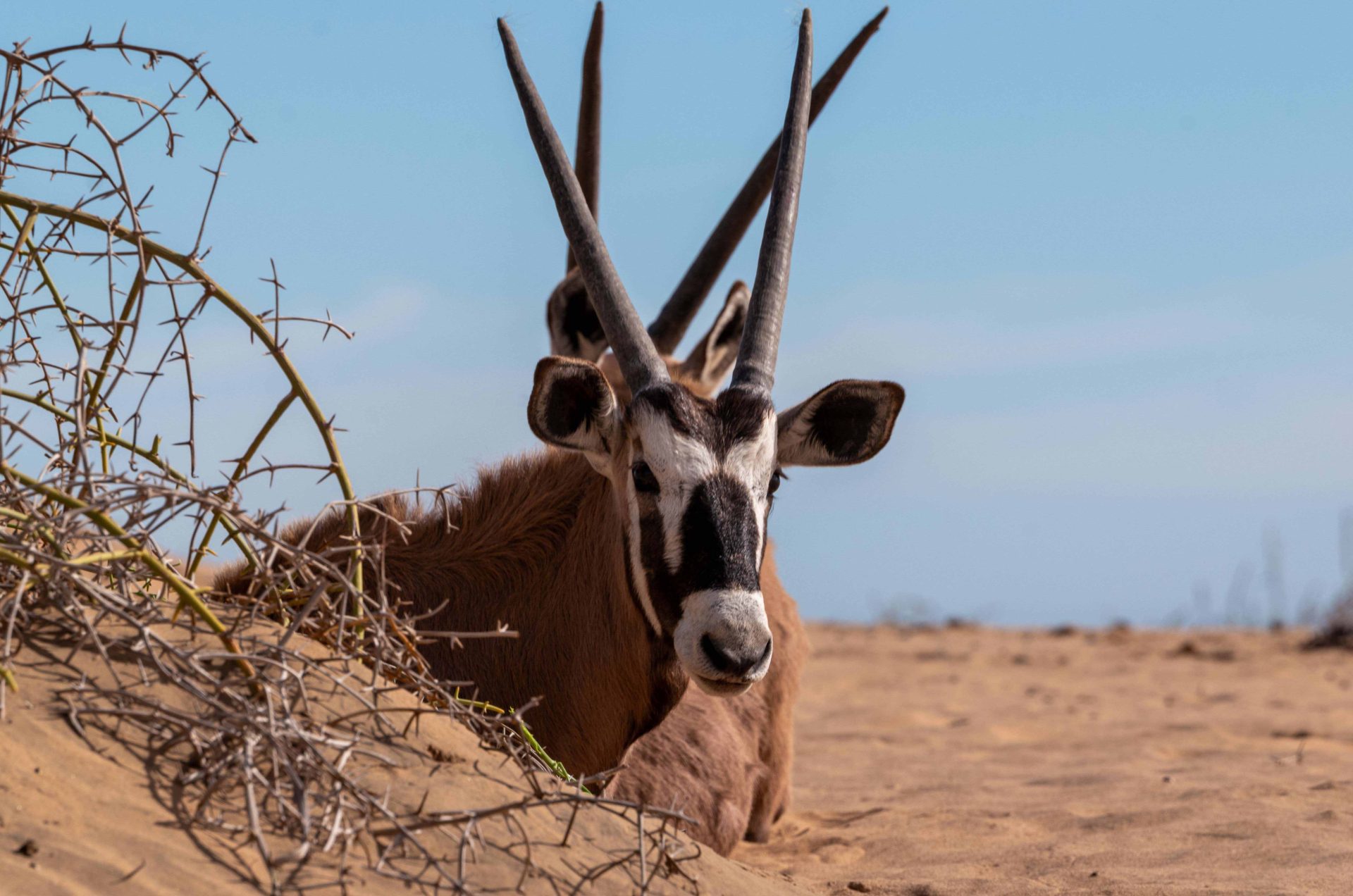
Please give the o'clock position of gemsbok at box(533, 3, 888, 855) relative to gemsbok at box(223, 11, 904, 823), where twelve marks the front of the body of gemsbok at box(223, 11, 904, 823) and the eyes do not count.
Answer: gemsbok at box(533, 3, 888, 855) is roughly at 8 o'clock from gemsbok at box(223, 11, 904, 823).

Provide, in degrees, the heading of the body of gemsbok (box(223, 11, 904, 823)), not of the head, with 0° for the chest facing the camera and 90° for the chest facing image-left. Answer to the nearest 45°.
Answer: approximately 315°
